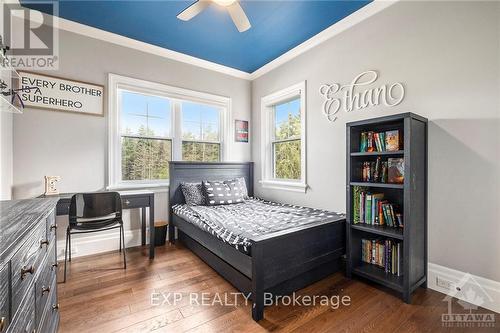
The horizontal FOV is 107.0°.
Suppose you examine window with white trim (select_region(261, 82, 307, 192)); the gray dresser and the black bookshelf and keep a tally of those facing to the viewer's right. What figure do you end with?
1

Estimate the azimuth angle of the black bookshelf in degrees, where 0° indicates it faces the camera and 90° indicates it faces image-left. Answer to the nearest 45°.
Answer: approximately 45°

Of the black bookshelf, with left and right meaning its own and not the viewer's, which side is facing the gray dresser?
front

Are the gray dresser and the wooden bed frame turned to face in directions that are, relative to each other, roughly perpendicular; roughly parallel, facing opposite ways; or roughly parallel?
roughly perpendicular

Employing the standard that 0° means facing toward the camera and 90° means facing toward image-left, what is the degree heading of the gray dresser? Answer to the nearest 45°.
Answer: approximately 270°

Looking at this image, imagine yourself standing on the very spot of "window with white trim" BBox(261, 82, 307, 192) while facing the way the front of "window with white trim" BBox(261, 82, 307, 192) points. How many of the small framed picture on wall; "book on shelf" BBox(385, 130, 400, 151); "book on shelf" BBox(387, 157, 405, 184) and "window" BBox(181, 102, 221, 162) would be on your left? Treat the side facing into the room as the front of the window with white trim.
2

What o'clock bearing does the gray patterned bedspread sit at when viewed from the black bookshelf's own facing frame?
The gray patterned bedspread is roughly at 1 o'clock from the black bookshelf.

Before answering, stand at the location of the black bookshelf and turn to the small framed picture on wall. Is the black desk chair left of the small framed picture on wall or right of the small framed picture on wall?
left

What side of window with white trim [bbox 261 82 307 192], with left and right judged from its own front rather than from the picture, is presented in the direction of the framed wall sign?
front

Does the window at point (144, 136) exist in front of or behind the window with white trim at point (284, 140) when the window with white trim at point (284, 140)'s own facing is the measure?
in front

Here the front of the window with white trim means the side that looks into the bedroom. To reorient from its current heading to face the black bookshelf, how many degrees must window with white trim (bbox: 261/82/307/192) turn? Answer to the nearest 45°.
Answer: approximately 90° to its left

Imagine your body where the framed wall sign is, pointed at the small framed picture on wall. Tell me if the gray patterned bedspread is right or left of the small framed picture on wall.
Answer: right

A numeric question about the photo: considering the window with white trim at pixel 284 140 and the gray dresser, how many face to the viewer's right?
1

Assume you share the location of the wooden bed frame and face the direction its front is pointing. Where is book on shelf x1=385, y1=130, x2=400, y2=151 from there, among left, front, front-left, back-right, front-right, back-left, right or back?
front-left

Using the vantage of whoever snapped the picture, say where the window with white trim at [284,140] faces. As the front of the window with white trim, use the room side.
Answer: facing the viewer and to the left of the viewer
